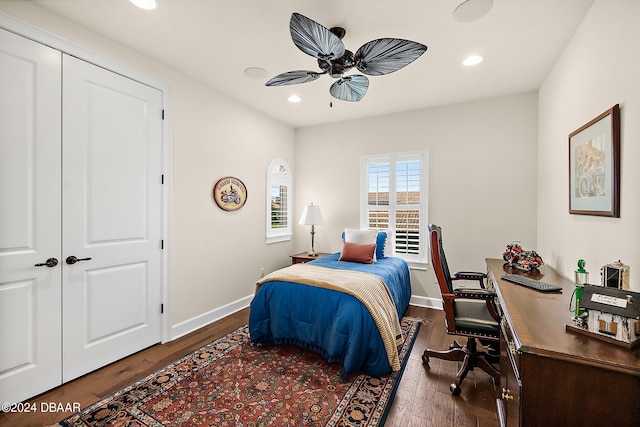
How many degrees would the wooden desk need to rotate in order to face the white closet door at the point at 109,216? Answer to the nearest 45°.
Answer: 0° — it already faces it

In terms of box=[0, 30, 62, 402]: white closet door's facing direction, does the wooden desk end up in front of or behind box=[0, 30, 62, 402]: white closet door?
in front

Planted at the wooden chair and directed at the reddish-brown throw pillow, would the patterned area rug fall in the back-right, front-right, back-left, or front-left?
front-left

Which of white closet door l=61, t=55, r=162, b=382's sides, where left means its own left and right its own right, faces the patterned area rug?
front

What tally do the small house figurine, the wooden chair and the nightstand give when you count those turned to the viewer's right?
1

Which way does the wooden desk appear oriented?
to the viewer's left

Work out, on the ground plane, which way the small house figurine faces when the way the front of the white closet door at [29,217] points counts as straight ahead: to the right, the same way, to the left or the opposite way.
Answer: the opposite way

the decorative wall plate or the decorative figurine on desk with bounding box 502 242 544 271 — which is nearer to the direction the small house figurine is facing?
the decorative wall plate

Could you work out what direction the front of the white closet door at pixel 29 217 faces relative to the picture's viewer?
facing the viewer and to the right of the viewer

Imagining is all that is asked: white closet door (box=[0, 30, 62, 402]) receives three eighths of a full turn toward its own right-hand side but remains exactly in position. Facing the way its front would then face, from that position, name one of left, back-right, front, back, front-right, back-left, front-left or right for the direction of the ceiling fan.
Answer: back-left

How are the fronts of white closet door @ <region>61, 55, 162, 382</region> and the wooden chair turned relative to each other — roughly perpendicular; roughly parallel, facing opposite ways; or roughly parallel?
roughly parallel

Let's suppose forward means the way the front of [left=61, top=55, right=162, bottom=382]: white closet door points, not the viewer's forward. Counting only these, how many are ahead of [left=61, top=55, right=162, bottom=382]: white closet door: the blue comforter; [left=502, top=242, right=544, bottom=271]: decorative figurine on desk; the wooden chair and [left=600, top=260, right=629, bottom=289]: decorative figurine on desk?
4

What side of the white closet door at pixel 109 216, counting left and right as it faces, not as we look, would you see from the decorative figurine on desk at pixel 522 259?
front

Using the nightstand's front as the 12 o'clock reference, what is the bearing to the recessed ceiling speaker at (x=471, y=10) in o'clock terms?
The recessed ceiling speaker is roughly at 11 o'clock from the nightstand.

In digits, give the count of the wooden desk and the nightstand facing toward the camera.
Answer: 1

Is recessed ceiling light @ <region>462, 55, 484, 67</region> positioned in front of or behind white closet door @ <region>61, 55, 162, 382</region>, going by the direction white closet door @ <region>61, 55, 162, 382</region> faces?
in front

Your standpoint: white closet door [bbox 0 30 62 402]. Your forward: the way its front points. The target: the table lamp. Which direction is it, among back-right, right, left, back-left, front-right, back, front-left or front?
front-left

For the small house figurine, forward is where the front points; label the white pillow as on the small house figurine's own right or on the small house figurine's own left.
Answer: on the small house figurine's own right

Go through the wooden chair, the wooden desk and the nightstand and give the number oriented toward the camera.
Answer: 1
